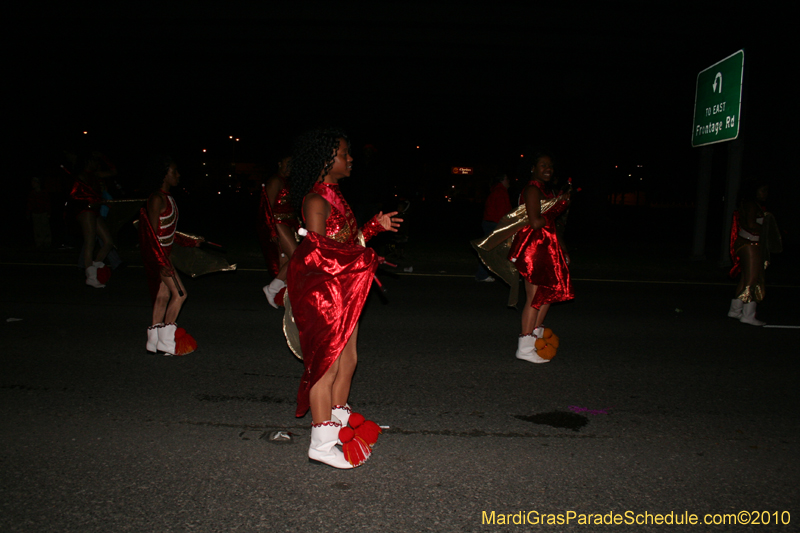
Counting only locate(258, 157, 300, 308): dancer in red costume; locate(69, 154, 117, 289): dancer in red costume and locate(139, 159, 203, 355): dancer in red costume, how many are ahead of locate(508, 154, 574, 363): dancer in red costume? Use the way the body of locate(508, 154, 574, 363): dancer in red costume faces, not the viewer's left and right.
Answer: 0

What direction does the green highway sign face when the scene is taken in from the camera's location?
facing the viewer and to the left of the viewer

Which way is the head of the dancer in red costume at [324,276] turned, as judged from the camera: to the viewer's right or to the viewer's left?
to the viewer's right

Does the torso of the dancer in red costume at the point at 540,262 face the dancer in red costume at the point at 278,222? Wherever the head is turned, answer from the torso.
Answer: no

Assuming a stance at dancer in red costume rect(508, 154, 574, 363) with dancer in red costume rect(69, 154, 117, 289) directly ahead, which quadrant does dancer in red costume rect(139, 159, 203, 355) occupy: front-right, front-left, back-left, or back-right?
front-left

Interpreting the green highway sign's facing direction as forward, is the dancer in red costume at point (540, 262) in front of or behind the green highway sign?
in front

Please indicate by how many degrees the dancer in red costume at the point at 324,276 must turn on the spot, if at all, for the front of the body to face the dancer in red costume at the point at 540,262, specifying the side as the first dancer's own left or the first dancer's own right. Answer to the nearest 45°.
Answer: approximately 45° to the first dancer's own left

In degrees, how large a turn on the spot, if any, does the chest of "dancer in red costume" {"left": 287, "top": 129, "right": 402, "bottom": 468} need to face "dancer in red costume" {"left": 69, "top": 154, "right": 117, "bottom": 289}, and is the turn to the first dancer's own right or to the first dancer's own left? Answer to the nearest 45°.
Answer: approximately 135° to the first dancer's own left

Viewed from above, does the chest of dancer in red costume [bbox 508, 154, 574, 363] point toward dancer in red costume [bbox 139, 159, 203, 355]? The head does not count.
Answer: no

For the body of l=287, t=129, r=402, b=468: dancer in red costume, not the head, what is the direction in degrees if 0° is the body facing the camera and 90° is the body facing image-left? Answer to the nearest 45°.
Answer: approximately 270°

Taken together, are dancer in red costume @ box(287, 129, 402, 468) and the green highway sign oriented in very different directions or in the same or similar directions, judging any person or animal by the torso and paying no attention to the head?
very different directions

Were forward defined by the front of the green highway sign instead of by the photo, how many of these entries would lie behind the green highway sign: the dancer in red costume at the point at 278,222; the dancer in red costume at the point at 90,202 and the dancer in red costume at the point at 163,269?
0
